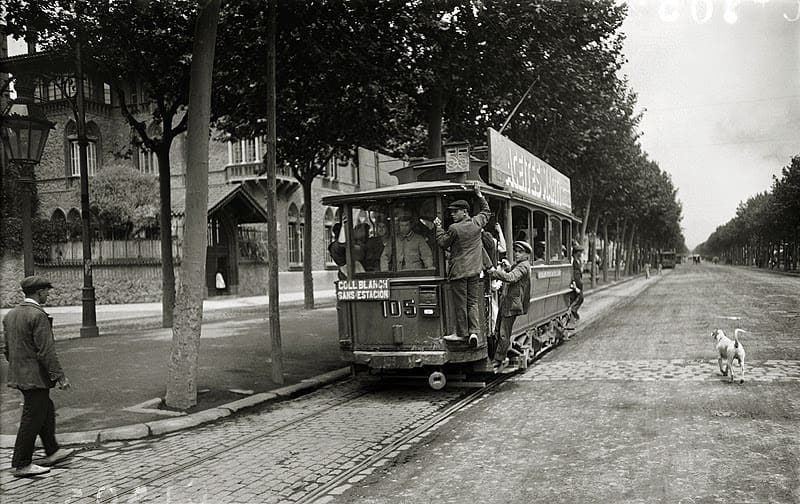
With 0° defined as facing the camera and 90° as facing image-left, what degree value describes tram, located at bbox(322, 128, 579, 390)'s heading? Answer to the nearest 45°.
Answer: approximately 45°

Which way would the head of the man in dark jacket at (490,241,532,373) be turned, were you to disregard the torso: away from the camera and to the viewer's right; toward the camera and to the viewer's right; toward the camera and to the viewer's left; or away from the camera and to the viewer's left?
toward the camera and to the viewer's left

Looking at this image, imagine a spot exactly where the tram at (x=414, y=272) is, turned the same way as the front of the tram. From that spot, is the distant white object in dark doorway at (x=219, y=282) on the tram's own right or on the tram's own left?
on the tram's own right

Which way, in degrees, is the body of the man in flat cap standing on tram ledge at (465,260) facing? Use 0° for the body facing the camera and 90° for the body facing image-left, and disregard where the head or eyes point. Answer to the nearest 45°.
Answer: approximately 135°

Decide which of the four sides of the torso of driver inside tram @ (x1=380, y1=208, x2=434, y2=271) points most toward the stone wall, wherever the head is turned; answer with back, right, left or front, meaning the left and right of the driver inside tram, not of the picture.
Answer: right

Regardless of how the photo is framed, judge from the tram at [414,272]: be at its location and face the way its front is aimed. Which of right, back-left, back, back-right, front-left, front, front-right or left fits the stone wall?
right

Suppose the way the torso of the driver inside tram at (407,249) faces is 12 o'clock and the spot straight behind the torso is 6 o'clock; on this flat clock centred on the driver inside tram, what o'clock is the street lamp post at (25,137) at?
The street lamp post is roughly at 2 o'clock from the driver inside tram.

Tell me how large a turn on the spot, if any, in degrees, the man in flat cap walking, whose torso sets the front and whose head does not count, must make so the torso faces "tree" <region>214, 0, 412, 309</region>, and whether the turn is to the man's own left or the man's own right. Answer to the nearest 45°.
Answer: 0° — they already face it

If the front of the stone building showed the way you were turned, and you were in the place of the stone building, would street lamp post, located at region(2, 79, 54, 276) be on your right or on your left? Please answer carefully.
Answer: on your right

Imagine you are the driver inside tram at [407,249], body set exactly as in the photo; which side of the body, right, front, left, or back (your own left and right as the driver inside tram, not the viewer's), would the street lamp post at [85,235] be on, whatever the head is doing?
right

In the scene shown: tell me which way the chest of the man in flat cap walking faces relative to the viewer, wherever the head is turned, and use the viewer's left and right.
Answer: facing away from the viewer and to the right of the viewer
